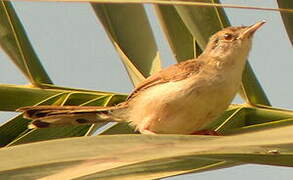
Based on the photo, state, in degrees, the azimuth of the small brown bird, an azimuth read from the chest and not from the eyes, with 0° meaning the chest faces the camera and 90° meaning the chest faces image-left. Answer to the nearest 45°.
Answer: approximately 270°
